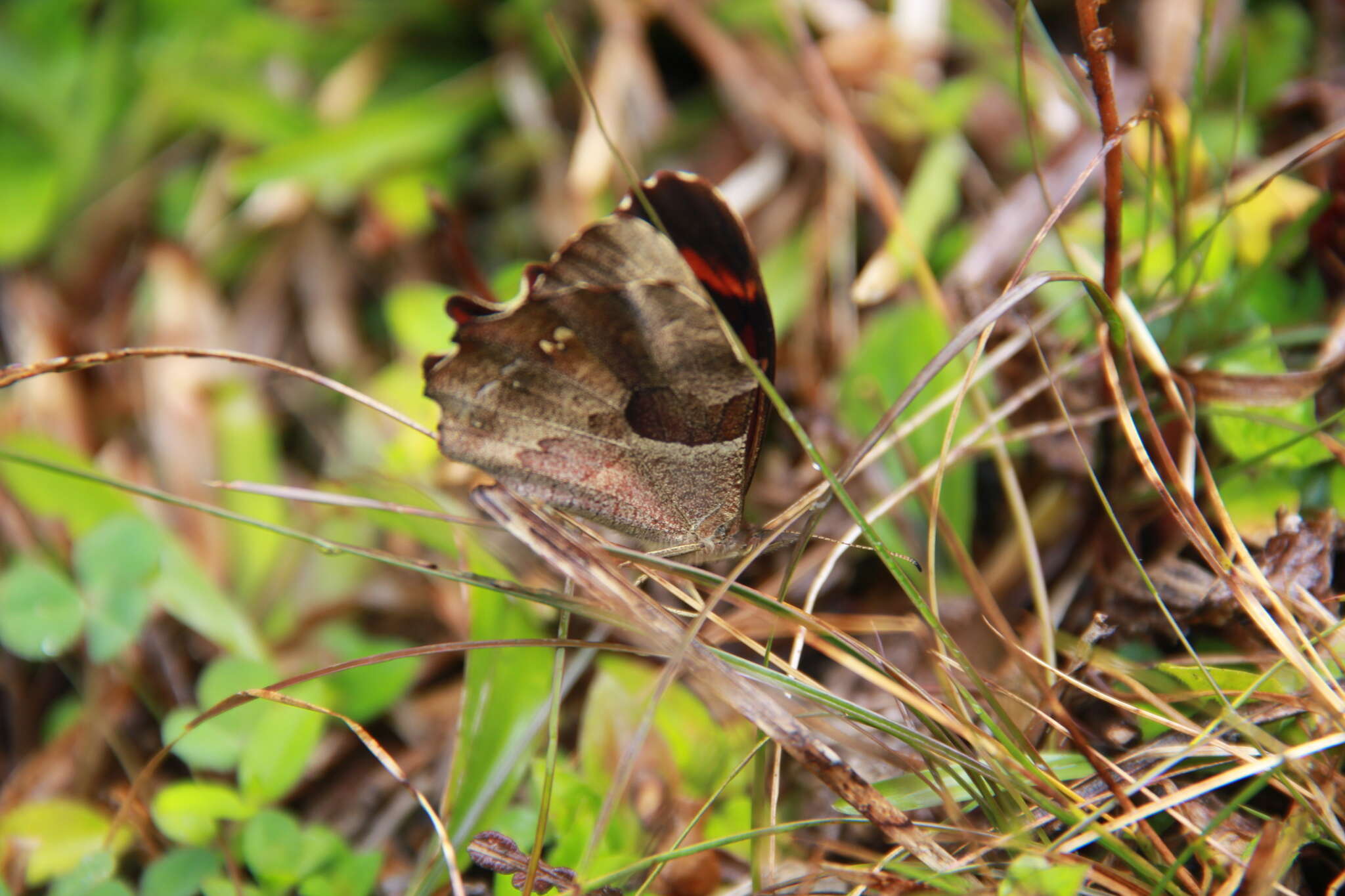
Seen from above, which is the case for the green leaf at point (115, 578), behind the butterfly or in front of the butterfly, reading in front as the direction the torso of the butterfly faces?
behind

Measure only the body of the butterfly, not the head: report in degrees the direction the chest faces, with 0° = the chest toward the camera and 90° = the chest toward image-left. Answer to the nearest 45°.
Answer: approximately 270°

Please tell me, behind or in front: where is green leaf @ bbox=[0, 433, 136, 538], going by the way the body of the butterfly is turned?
behind
